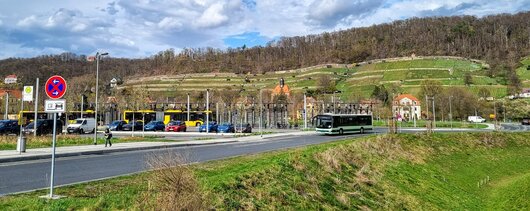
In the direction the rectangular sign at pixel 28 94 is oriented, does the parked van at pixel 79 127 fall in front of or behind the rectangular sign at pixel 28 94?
behind

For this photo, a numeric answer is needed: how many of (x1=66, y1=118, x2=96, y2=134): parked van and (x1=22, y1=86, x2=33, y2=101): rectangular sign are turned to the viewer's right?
0

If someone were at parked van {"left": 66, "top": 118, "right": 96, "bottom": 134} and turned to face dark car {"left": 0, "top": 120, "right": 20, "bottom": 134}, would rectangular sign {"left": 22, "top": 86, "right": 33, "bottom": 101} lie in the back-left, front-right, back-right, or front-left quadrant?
front-left

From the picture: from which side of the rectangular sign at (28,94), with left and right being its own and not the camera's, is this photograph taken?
front

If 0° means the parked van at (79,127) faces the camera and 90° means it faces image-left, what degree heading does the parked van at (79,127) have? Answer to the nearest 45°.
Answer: approximately 45°
